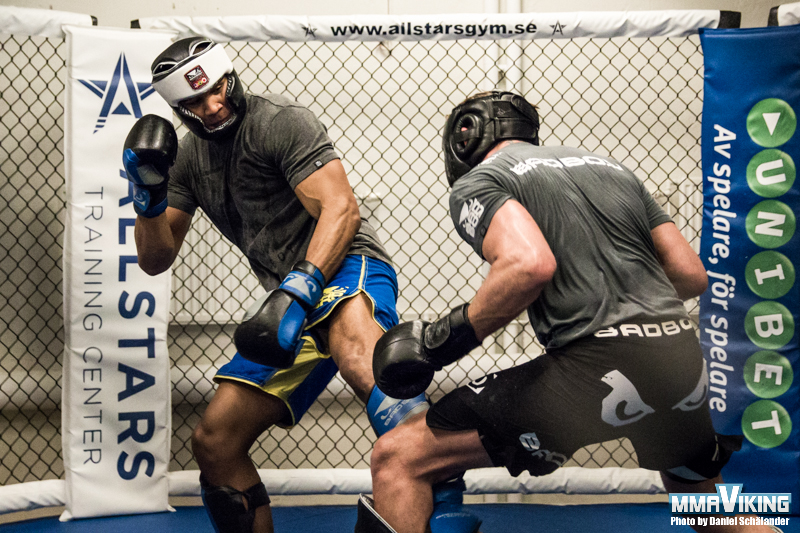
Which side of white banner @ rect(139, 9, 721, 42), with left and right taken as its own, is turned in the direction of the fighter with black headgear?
front

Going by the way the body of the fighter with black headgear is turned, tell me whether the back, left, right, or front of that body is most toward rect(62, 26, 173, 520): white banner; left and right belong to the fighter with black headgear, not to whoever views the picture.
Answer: front

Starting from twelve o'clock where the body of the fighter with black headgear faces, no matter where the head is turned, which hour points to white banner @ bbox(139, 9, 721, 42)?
The white banner is roughly at 1 o'clock from the fighter with black headgear.

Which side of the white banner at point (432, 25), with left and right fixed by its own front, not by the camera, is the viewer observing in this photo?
front

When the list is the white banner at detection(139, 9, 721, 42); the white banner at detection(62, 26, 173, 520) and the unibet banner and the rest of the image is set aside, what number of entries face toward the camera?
3

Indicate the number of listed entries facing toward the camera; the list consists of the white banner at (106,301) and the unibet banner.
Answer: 2

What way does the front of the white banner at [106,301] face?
toward the camera

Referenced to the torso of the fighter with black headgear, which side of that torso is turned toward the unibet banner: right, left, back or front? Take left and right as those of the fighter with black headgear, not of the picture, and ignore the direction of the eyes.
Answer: right

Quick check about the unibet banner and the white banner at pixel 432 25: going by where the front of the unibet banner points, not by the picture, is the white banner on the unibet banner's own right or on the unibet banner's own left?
on the unibet banner's own right

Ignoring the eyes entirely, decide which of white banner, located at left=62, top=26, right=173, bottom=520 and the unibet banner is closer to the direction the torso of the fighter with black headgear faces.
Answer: the white banner

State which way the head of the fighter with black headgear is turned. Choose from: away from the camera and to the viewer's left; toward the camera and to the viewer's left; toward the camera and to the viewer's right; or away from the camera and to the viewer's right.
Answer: away from the camera and to the viewer's left

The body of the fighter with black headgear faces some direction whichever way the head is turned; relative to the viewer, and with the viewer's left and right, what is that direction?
facing away from the viewer and to the left of the viewer

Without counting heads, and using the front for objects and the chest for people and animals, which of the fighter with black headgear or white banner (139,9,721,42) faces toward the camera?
the white banner
